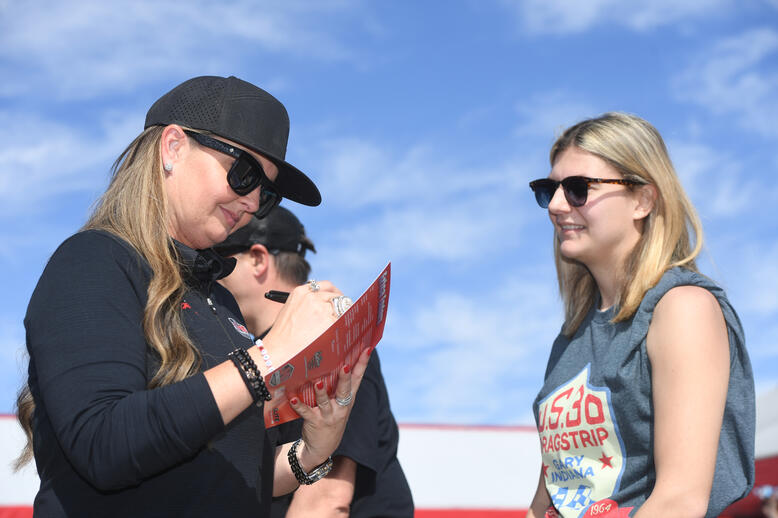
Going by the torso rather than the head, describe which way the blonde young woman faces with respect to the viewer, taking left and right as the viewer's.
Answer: facing the viewer and to the left of the viewer

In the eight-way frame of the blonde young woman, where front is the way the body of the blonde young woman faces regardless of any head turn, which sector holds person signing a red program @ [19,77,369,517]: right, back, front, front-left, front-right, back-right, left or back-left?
front
